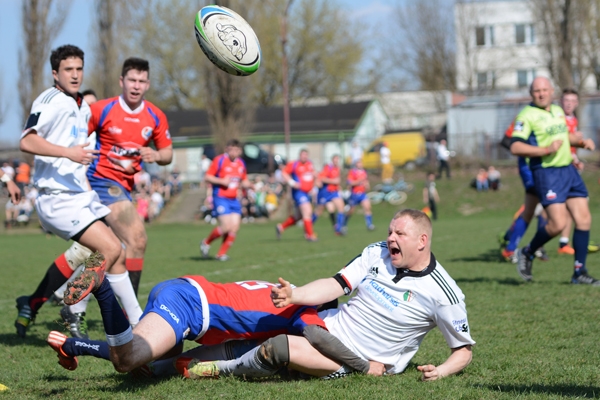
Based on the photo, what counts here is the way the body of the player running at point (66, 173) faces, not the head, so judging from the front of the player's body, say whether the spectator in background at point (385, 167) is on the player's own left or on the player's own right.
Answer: on the player's own left

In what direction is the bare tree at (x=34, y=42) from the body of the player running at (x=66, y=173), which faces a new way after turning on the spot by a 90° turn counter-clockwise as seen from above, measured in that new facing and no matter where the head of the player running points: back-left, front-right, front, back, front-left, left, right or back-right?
front-left

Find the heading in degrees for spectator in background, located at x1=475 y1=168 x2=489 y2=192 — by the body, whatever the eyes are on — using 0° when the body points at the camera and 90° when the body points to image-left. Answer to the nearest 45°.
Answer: approximately 0°

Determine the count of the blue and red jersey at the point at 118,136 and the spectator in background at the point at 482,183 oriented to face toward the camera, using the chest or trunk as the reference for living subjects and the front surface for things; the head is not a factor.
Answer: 2

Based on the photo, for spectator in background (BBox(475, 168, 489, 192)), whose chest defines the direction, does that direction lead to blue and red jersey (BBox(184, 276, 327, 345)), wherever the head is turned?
yes

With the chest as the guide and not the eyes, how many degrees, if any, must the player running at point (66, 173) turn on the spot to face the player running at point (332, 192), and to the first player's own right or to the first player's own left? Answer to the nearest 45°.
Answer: approximately 90° to the first player's own left

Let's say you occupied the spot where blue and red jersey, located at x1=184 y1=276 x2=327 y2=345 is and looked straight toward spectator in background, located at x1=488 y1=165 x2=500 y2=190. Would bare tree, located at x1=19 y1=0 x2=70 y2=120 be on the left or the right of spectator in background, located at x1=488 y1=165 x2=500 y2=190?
left

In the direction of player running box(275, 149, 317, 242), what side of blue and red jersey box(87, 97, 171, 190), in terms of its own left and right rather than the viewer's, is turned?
back

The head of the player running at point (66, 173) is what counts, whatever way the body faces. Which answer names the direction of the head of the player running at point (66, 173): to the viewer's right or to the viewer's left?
to the viewer's right
